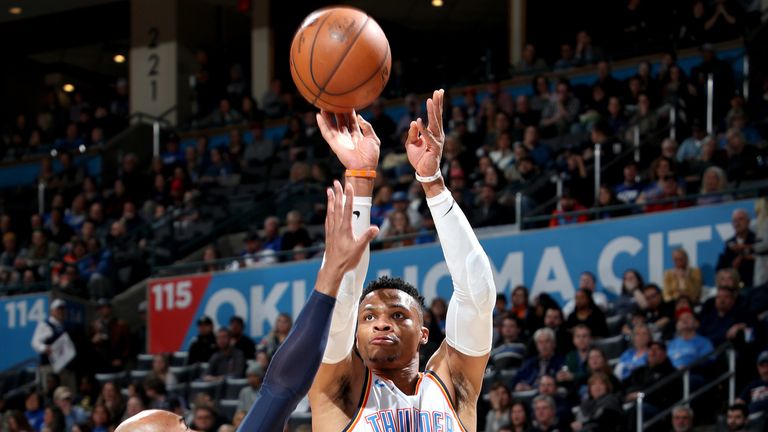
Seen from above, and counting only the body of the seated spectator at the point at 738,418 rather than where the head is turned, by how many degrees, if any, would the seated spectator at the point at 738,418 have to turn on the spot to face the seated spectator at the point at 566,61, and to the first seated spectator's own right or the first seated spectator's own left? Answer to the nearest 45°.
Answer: approximately 135° to the first seated spectator's own right

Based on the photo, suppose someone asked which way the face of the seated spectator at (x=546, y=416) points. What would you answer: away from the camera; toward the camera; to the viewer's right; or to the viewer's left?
toward the camera

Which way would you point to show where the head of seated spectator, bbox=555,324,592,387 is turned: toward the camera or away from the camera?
toward the camera

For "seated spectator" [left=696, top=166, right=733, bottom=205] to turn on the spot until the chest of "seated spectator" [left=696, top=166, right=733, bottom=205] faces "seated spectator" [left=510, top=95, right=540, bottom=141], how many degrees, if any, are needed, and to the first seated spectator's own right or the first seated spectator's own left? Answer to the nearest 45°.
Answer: approximately 90° to the first seated spectator's own right

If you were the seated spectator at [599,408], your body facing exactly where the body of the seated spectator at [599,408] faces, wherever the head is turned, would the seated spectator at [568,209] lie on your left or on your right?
on your right

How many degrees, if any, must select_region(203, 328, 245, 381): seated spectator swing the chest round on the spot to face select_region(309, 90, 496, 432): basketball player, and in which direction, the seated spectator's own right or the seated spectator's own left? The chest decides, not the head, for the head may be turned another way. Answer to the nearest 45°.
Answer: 0° — they already face them

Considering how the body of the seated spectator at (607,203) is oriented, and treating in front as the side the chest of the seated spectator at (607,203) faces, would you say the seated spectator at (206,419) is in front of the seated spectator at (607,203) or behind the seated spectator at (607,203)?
in front

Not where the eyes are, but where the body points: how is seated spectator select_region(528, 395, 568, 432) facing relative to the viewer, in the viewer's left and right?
facing the viewer and to the left of the viewer

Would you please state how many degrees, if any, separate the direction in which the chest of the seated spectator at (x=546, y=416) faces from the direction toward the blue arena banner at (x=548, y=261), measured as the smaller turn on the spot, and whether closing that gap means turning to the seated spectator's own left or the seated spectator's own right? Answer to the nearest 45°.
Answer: approximately 135° to the seated spectator's own right

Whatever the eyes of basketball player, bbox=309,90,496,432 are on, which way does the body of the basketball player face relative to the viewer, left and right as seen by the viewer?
facing the viewer

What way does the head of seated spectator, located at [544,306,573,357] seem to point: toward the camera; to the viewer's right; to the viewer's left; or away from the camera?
toward the camera

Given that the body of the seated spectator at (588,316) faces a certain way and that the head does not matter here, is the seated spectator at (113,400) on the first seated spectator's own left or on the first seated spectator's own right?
on the first seated spectator's own right

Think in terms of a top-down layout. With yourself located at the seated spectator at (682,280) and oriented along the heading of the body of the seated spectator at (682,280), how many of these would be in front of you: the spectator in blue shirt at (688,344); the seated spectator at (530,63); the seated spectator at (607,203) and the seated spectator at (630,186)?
1

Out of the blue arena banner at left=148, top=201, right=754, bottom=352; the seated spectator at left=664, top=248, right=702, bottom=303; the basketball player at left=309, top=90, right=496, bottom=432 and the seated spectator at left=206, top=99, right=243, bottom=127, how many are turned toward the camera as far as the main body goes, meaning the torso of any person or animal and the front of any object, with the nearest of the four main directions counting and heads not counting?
4

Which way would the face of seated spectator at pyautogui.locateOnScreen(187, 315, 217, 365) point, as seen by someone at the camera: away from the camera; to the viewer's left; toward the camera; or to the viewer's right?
toward the camera
